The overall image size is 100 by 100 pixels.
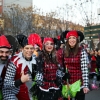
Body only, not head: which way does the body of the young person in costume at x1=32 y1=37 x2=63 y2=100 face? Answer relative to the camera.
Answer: toward the camera

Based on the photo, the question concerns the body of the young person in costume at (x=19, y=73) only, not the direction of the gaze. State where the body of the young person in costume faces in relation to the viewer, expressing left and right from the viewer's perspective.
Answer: facing the viewer and to the right of the viewer

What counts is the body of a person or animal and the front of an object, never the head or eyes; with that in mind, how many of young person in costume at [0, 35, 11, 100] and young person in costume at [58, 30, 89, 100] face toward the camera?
2

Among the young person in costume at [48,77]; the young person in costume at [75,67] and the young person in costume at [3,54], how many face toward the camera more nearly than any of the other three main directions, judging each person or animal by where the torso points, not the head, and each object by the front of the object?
3

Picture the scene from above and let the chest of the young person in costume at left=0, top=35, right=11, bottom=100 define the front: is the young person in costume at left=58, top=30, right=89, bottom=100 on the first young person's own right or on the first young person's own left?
on the first young person's own left

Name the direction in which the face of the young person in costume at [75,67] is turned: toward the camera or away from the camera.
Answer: toward the camera

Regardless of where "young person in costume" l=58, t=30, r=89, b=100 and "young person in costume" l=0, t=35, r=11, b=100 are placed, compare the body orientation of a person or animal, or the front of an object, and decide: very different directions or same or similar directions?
same or similar directions

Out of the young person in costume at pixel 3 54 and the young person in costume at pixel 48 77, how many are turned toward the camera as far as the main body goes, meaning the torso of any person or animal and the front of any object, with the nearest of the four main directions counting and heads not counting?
2

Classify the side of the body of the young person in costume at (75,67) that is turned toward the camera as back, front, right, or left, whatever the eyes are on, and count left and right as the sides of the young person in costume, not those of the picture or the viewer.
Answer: front

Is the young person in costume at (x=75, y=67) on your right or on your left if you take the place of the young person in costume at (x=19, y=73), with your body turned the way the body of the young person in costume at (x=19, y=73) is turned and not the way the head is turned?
on your left

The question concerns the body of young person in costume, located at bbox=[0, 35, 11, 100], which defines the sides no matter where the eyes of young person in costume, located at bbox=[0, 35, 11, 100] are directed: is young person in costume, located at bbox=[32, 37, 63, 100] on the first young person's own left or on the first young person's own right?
on the first young person's own left

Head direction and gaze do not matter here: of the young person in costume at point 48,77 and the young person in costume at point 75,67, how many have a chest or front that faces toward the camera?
2
